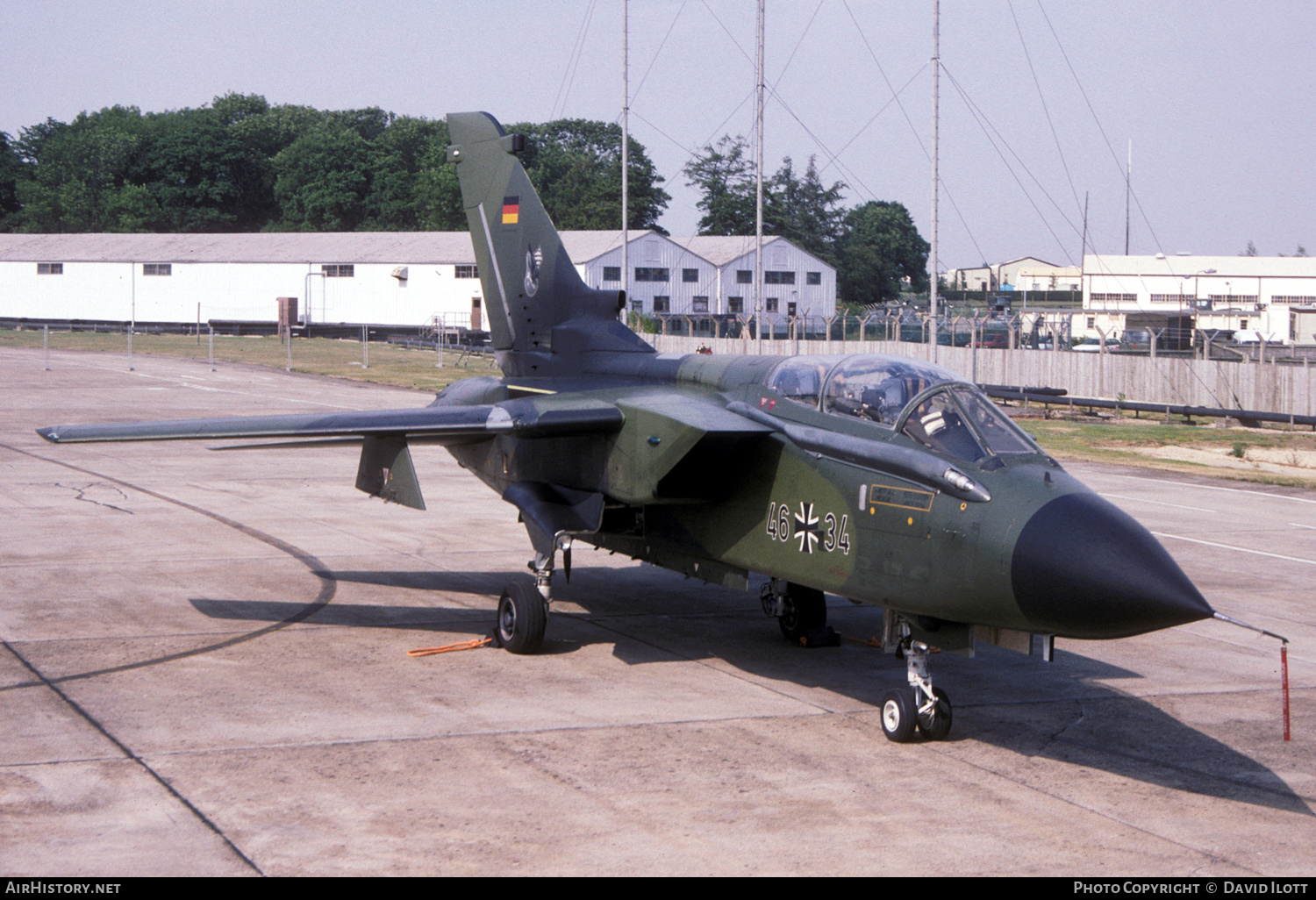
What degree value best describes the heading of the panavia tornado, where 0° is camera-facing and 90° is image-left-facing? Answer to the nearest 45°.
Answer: approximately 315°
